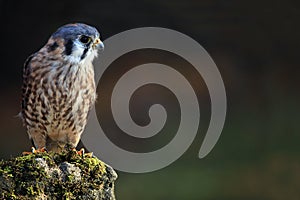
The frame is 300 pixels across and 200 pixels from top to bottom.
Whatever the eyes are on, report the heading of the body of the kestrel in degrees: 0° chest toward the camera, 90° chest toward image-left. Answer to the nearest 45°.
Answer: approximately 315°
